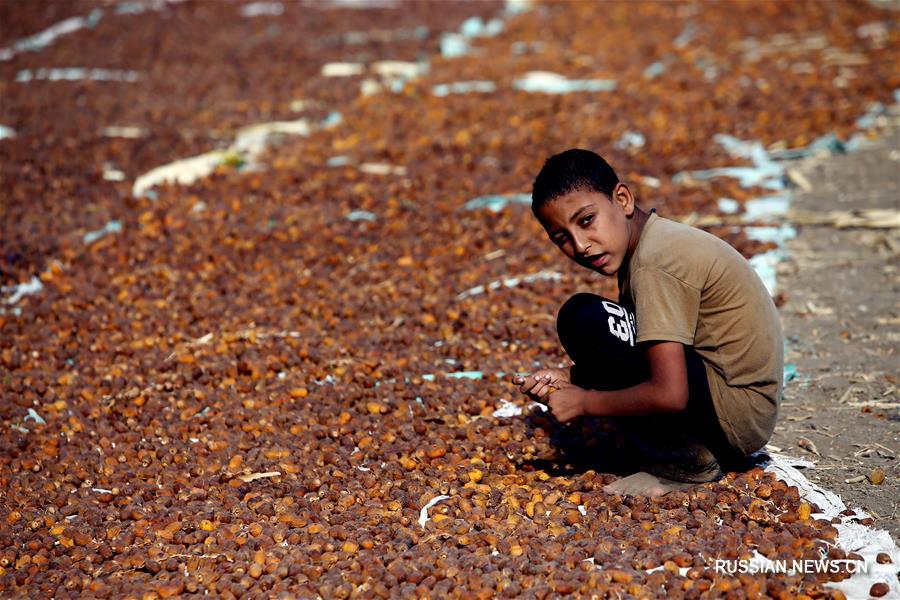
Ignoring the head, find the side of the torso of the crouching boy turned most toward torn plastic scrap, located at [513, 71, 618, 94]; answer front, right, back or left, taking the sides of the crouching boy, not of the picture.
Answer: right

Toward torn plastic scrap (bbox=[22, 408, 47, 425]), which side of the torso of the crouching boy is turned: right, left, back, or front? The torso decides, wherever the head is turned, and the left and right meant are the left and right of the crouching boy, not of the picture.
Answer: front

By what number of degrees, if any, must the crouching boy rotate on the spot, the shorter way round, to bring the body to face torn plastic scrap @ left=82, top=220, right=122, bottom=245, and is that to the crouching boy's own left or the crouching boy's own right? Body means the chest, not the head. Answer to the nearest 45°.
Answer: approximately 45° to the crouching boy's own right

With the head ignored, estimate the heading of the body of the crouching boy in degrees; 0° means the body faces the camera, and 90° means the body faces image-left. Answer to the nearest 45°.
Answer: approximately 90°

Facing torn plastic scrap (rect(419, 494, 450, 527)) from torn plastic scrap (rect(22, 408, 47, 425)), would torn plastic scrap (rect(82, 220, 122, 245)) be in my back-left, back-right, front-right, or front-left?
back-left

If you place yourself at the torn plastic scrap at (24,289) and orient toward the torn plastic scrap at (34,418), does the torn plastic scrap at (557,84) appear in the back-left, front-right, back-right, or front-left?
back-left

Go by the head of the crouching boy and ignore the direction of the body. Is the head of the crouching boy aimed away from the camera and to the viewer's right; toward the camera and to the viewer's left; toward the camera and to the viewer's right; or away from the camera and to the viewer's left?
toward the camera and to the viewer's left
